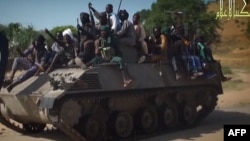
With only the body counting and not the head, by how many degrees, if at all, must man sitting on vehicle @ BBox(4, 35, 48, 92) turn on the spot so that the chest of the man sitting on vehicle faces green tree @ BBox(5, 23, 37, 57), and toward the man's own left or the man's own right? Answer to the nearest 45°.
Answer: approximately 135° to the man's own right

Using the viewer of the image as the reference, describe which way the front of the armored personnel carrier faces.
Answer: facing the viewer and to the left of the viewer

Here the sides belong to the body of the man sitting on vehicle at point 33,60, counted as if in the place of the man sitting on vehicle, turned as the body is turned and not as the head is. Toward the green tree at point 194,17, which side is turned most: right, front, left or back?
back

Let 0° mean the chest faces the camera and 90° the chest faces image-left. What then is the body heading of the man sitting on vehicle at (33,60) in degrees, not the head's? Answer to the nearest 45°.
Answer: approximately 45°

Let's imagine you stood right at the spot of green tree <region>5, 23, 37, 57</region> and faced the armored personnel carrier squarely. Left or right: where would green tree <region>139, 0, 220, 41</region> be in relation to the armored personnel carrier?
left

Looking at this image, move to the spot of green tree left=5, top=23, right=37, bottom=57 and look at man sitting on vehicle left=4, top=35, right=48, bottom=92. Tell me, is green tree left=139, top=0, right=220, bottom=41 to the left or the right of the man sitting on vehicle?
left

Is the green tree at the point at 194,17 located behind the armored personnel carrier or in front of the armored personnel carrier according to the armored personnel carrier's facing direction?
behind
